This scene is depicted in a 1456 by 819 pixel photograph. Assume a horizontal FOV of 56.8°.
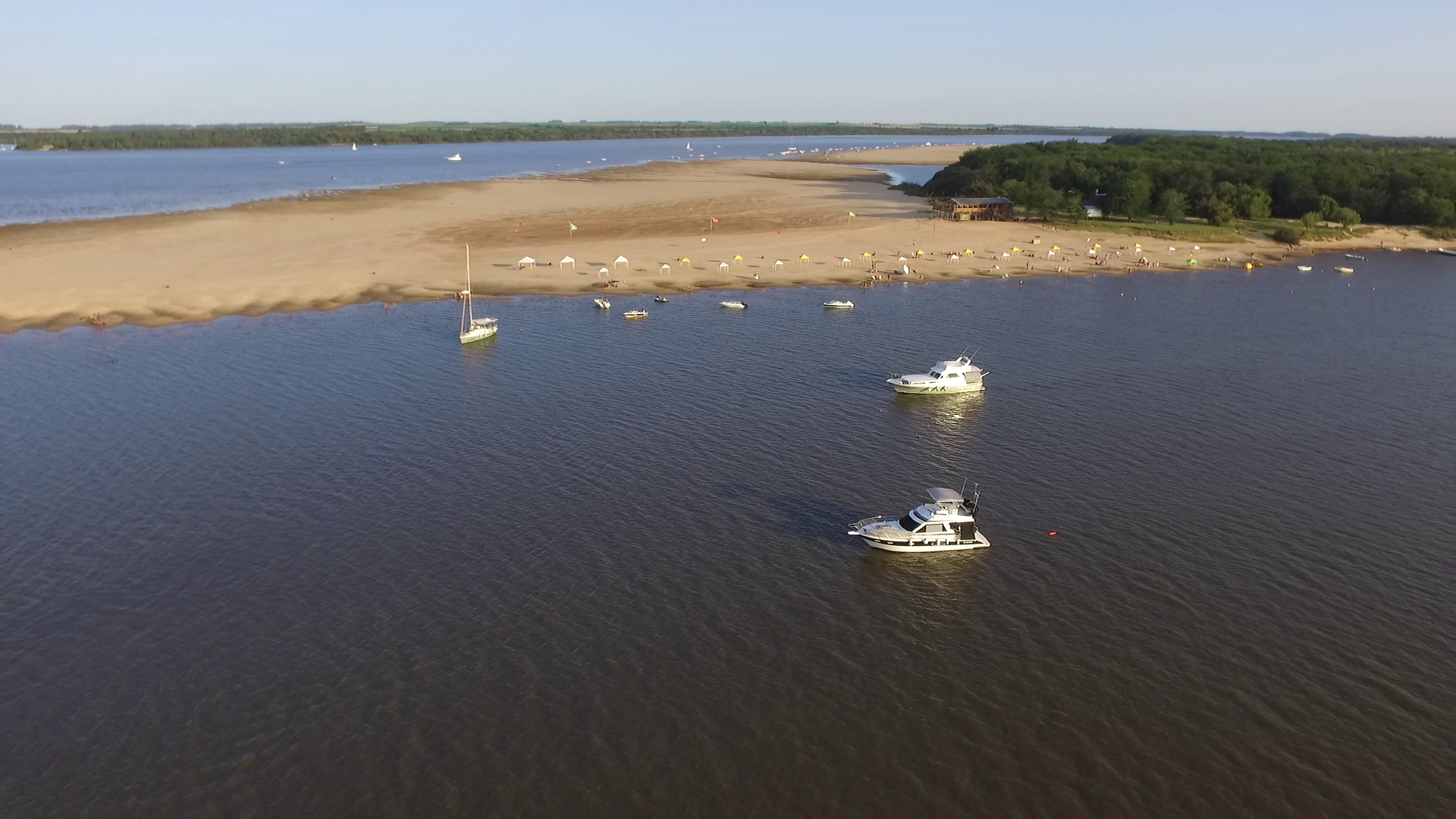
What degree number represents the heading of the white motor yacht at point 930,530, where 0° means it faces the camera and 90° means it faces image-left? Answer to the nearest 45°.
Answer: approximately 90°
